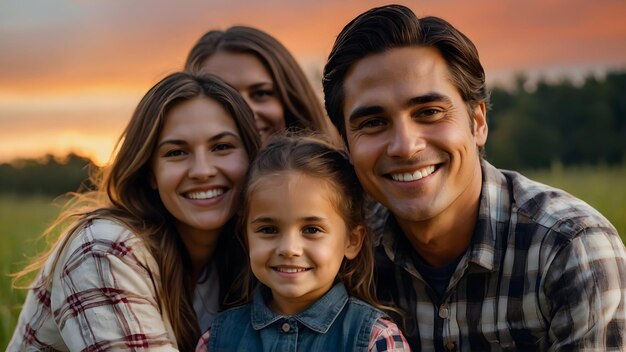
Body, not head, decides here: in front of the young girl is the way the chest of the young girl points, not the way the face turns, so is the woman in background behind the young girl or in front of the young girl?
behind

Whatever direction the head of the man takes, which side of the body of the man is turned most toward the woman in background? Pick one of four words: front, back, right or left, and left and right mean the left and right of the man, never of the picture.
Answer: right

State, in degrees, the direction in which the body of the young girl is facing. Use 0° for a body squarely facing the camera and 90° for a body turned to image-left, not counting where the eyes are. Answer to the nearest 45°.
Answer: approximately 0°

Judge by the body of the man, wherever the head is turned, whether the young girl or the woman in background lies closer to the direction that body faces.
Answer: the young girl

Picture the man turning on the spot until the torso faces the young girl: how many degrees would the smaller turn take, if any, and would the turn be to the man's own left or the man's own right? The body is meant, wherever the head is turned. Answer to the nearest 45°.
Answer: approximately 45° to the man's own right

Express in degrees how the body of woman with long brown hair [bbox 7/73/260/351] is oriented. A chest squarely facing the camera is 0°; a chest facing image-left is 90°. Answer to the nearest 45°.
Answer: approximately 315°

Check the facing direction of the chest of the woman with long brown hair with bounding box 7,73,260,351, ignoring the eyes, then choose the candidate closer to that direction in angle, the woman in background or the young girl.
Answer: the young girl
